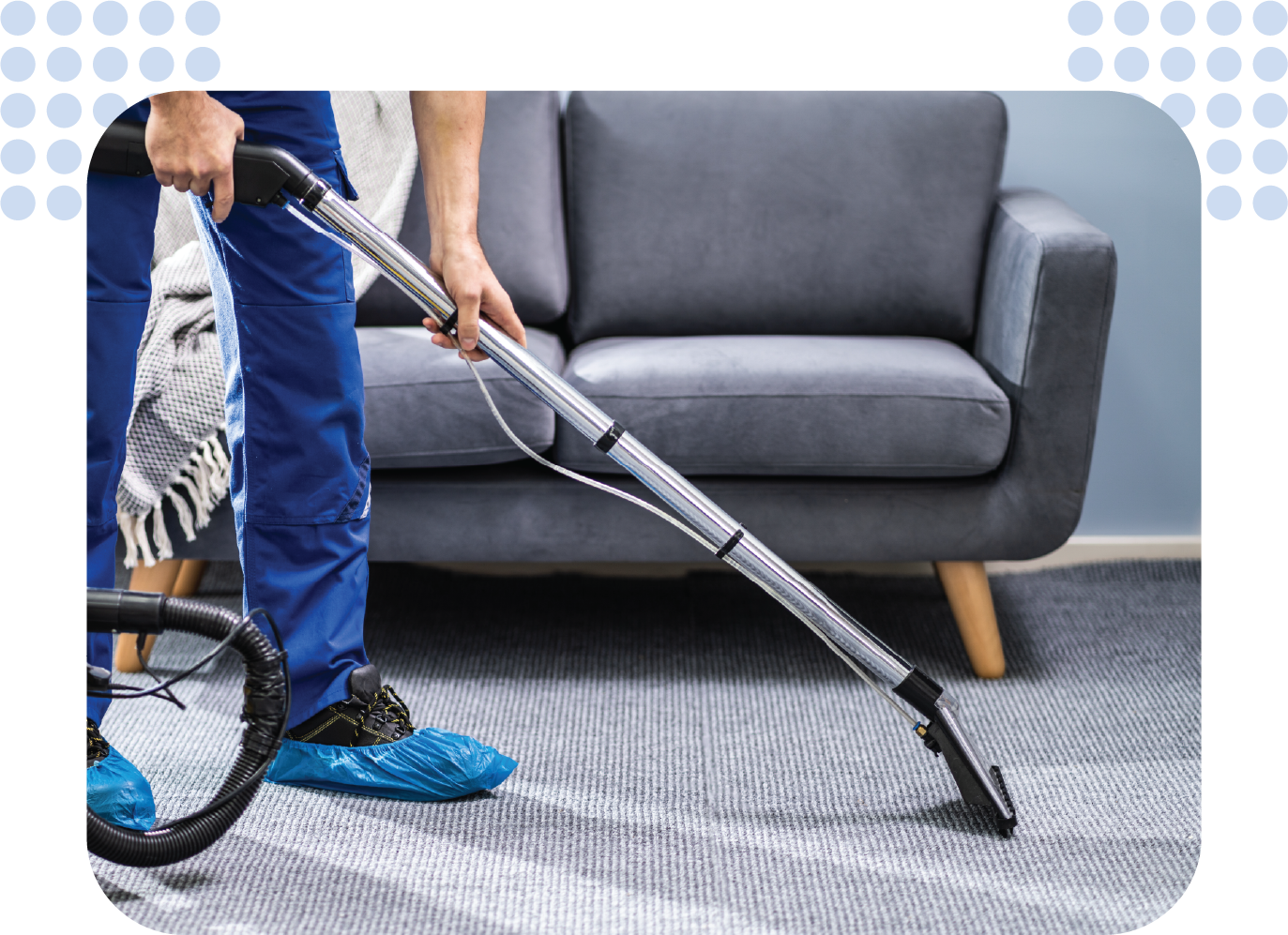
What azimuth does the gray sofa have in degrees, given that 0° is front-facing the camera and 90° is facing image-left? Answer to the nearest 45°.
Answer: approximately 0°
